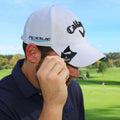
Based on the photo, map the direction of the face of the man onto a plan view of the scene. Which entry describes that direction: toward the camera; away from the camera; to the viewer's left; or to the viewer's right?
to the viewer's right

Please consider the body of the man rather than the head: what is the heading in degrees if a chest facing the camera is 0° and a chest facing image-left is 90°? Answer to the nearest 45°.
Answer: approximately 315°
